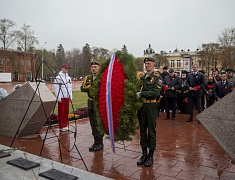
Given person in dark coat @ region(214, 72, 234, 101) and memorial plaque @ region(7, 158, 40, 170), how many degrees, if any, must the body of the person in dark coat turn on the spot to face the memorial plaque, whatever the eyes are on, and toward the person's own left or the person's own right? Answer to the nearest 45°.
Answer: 0° — they already face it

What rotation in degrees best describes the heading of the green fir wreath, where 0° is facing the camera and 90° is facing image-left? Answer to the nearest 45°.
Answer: approximately 45°

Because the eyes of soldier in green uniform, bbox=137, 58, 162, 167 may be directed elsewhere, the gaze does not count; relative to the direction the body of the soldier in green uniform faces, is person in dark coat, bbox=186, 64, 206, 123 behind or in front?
behind

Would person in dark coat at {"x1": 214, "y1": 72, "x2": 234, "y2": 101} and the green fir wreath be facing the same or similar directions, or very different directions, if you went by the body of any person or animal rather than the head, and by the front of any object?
same or similar directions

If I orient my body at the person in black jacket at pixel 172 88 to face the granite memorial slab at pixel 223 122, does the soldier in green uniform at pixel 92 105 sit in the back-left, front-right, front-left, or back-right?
front-right

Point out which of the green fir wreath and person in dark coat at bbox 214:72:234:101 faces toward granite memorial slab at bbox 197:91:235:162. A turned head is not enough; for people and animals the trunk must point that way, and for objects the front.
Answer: the person in dark coat

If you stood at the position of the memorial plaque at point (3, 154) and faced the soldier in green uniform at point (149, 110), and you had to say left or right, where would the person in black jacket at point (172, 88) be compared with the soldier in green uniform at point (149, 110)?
left

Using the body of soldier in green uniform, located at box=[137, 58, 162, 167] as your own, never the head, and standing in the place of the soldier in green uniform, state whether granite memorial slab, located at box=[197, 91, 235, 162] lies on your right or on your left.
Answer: on your left

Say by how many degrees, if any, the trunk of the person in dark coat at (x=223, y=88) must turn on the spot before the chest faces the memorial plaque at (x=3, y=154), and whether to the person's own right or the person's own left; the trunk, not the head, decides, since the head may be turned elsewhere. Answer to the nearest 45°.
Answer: approximately 45° to the person's own right

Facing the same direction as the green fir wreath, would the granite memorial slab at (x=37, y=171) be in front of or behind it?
in front

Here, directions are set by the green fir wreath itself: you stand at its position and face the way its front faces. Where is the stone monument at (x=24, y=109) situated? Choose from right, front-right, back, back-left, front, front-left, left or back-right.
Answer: right

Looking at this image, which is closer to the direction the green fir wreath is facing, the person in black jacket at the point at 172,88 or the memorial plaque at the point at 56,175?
the memorial plaque

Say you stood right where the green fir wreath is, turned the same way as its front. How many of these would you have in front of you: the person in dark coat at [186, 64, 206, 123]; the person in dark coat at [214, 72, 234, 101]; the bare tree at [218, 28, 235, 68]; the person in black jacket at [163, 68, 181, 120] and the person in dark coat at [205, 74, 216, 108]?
0

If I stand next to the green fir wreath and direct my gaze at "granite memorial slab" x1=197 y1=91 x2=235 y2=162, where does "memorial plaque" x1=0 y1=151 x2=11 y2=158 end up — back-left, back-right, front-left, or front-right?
back-right

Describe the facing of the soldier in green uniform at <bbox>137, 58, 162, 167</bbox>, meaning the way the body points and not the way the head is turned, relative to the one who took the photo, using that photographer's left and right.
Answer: facing the viewer and to the left of the viewer

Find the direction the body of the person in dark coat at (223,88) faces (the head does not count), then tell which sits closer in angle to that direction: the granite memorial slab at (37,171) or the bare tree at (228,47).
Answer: the granite memorial slab

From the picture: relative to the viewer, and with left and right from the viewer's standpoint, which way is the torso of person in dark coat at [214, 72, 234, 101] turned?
facing the viewer
